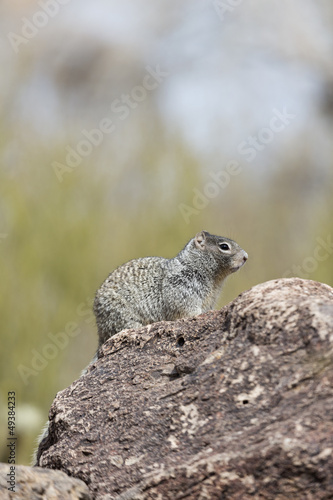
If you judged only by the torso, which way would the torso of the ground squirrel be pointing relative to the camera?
to the viewer's right
